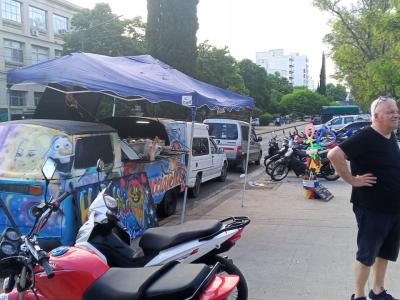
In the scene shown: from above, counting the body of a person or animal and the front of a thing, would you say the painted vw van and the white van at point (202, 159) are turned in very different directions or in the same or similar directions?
very different directions

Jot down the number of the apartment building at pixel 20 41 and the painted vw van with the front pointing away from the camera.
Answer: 0

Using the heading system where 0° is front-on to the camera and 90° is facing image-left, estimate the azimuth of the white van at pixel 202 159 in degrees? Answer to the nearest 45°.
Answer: approximately 225°

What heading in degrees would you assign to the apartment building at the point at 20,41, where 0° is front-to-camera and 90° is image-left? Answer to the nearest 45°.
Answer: approximately 315°

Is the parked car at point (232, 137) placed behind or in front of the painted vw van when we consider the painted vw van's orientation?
behind
